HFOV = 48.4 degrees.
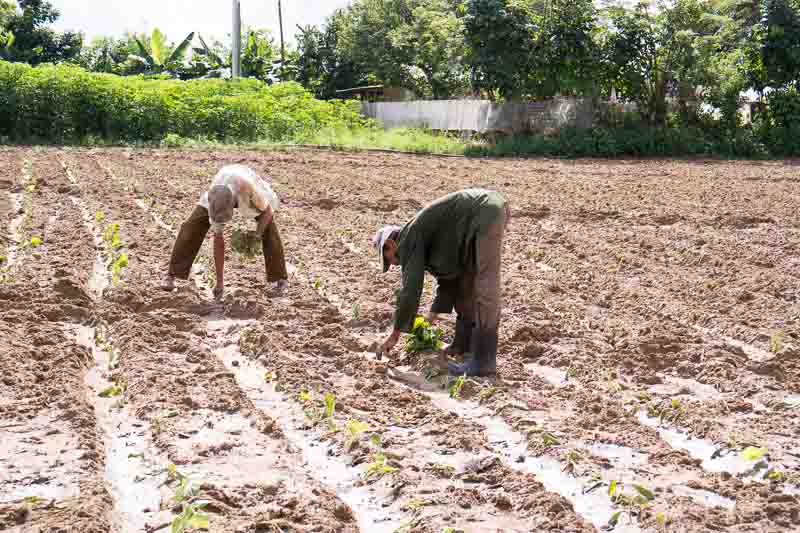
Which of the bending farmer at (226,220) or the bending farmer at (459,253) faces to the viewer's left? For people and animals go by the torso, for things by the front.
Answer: the bending farmer at (459,253)

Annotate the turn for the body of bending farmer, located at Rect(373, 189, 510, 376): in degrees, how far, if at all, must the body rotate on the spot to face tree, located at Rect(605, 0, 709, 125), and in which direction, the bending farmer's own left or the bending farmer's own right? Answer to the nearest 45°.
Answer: approximately 90° to the bending farmer's own right

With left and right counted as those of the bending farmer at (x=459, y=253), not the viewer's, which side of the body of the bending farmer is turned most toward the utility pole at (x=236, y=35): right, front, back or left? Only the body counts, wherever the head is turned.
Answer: right

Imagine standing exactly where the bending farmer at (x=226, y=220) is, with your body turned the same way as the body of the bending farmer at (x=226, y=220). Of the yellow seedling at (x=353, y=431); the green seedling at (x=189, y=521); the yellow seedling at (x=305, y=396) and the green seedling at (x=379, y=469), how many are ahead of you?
4

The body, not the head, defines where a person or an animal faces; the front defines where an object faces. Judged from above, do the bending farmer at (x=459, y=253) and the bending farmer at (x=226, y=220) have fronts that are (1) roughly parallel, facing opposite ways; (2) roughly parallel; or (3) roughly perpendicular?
roughly perpendicular

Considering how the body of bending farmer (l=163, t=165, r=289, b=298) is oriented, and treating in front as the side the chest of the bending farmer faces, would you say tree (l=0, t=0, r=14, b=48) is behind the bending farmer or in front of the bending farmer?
behind

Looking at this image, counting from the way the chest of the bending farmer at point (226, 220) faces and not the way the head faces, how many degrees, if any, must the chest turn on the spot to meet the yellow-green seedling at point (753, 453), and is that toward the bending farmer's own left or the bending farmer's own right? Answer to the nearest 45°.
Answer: approximately 45° to the bending farmer's own left

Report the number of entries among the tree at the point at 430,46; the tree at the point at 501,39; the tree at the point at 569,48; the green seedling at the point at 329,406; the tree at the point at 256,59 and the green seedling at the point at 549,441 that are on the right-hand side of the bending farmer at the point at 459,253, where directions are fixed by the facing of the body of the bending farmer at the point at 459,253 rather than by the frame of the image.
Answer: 4

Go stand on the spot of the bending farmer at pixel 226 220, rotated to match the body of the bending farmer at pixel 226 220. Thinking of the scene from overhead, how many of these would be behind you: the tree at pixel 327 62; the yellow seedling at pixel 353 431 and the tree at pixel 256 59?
2

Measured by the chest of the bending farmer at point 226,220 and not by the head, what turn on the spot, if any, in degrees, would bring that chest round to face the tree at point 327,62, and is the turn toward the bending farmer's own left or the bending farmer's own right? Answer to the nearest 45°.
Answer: approximately 180°

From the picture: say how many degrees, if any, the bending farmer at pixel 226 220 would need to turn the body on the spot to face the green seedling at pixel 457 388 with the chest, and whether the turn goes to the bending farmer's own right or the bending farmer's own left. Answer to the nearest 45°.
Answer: approximately 45° to the bending farmer's own left

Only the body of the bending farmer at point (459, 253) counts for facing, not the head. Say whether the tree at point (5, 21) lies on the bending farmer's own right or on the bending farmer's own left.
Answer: on the bending farmer's own right

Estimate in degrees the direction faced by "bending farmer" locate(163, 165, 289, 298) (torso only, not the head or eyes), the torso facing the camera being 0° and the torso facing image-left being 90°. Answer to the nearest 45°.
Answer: approximately 0°

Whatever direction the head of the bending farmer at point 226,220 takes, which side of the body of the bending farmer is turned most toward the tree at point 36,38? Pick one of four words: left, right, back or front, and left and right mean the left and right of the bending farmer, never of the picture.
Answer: back

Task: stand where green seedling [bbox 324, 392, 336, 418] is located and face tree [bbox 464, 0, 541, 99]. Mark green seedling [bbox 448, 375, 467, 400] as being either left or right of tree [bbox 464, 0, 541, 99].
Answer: right

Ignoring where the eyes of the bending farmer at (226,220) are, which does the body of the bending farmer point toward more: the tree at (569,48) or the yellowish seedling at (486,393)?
the yellowish seedling

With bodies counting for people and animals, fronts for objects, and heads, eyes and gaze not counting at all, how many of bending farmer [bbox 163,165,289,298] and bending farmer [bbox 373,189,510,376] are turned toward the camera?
1

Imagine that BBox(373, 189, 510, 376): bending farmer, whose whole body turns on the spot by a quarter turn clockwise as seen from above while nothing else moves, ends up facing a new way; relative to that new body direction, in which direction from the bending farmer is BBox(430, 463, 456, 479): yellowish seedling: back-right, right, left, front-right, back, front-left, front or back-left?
back

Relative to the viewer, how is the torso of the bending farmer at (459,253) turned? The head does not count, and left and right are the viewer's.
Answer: facing to the left of the viewer

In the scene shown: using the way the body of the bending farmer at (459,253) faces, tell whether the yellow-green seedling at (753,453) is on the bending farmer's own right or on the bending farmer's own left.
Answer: on the bending farmer's own left
